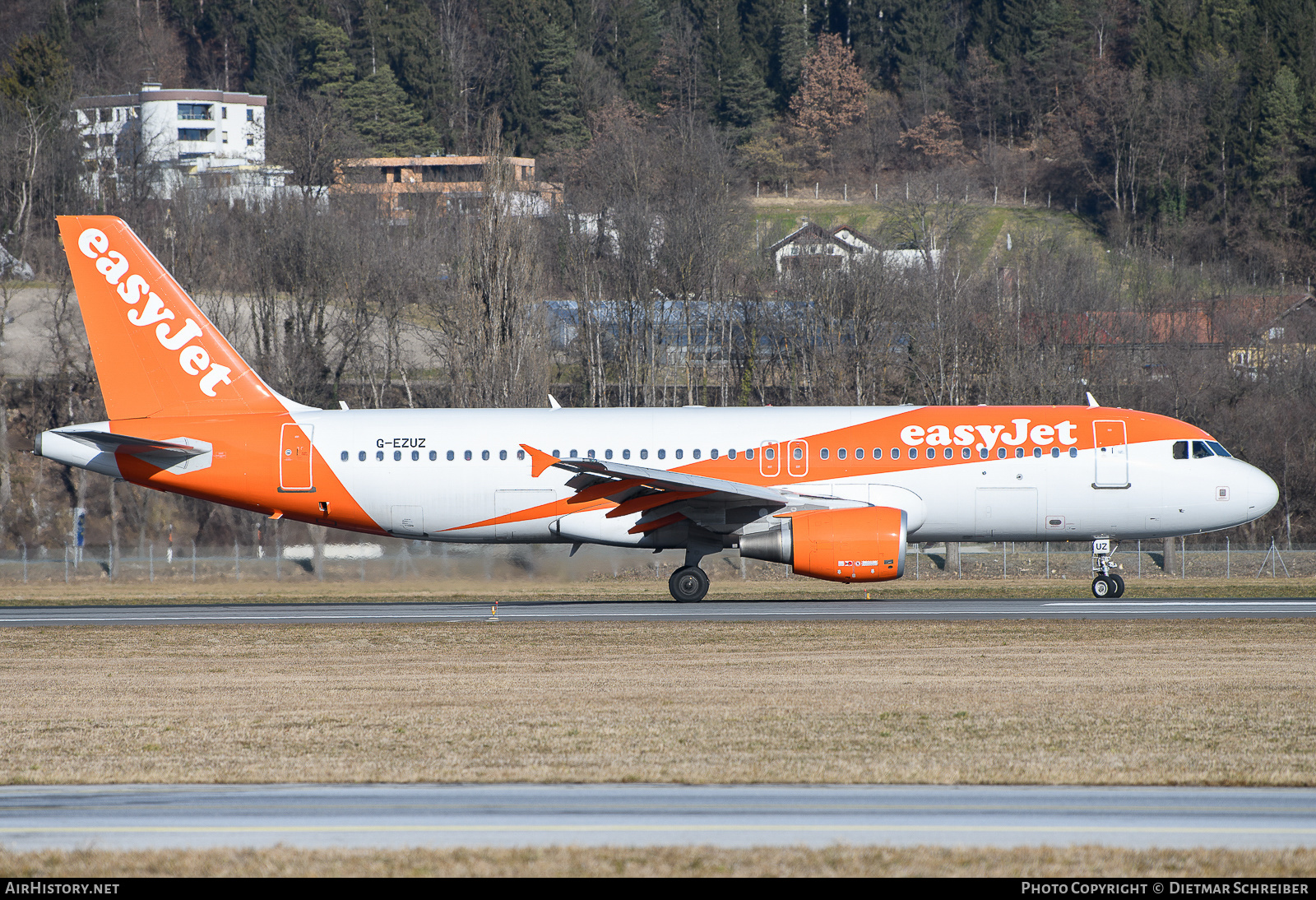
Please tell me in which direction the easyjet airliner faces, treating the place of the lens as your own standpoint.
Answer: facing to the right of the viewer

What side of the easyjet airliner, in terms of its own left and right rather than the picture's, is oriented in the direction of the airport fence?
left
